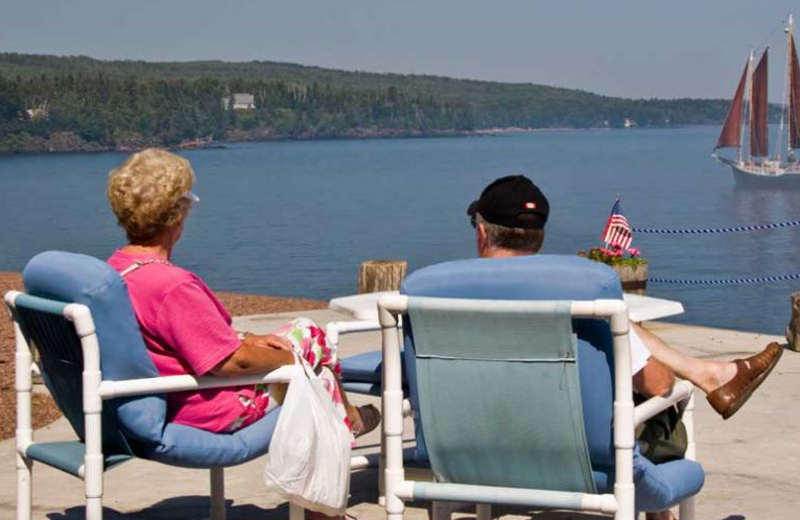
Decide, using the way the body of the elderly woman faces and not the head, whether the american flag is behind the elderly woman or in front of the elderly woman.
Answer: in front

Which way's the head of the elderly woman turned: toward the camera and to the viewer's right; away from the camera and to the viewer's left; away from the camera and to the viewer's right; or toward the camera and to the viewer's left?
away from the camera and to the viewer's right

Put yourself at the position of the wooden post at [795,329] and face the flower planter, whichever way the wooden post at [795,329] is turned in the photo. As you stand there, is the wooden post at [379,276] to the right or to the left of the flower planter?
left

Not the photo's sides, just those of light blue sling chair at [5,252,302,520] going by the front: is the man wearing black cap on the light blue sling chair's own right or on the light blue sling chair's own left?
on the light blue sling chair's own right

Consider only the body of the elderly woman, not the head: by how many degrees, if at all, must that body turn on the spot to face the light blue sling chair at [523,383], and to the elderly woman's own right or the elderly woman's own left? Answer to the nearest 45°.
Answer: approximately 90° to the elderly woman's own right

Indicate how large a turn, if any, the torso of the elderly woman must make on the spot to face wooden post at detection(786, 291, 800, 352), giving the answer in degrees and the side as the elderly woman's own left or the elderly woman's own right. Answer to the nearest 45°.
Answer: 0° — they already face it

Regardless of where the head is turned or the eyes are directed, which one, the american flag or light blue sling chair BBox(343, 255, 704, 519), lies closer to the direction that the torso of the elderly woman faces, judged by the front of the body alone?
the american flag

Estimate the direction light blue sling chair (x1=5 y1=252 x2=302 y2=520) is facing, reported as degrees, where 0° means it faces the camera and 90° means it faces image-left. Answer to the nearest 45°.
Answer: approximately 225°

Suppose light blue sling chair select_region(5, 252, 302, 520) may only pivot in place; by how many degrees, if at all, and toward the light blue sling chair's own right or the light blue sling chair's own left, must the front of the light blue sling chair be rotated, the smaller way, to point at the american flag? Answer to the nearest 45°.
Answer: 0° — it already faces it

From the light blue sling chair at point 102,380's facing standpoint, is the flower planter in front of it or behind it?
in front
